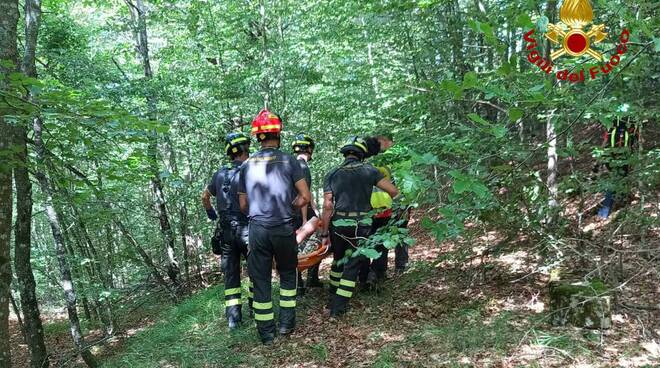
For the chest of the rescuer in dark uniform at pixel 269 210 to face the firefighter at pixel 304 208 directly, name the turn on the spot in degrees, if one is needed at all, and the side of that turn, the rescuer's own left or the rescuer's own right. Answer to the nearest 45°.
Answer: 0° — they already face them

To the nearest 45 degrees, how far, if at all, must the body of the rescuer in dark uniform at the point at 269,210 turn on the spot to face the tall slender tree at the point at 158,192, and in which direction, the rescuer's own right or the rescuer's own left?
approximately 45° to the rescuer's own left

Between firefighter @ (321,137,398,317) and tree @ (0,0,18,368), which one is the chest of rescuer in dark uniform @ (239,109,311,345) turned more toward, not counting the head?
the firefighter

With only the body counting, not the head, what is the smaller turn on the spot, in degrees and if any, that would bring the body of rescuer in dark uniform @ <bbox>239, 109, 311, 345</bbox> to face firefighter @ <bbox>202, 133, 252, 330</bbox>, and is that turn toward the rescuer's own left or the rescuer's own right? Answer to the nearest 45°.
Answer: approximately 45° to the rescuer's own left

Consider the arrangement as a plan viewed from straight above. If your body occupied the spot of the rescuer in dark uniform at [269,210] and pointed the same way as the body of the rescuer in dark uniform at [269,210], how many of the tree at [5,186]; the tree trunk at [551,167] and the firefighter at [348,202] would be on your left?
1

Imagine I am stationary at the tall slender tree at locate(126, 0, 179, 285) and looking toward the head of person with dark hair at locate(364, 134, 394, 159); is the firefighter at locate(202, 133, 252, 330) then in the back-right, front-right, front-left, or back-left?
front-right

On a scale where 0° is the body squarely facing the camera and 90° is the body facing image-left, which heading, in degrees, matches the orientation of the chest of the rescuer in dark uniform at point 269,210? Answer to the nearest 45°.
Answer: approximately 180°
